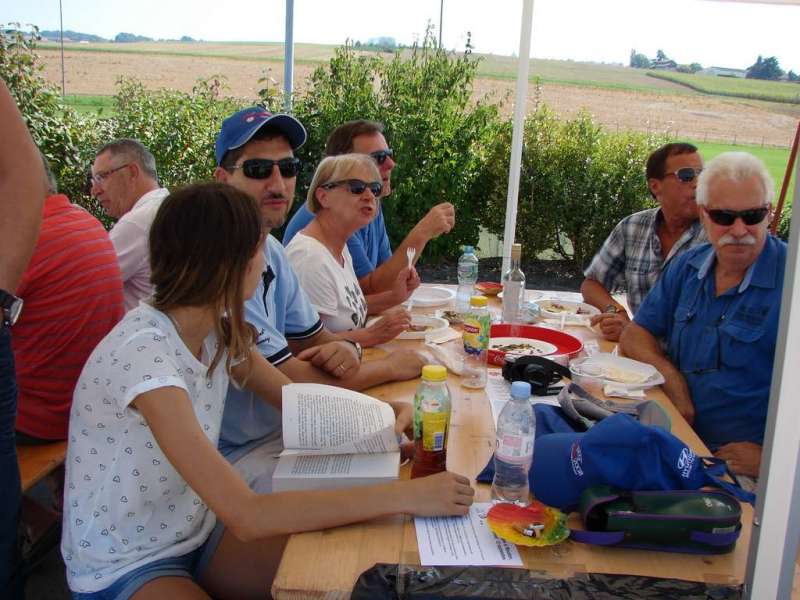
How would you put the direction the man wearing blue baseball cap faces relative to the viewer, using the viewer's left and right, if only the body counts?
facing the viewer and to the right of the viewer

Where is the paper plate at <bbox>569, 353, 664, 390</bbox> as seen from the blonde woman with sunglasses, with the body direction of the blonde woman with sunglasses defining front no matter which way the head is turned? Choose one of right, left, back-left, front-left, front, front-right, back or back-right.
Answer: front

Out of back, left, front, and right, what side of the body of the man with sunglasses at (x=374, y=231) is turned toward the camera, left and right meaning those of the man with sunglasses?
right

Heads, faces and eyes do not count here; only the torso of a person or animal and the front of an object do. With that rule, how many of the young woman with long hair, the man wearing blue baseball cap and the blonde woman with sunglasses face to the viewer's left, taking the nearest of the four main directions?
0

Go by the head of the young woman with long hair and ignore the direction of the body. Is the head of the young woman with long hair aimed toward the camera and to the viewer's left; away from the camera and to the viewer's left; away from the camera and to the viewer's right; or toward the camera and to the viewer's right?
away from the camera and to the viewer's right

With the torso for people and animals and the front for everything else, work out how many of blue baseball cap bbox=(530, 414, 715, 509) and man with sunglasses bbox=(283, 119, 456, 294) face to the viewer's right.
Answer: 1

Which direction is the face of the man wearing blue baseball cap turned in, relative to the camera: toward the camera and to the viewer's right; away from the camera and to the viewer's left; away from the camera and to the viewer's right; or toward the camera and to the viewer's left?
toward the camera and to the viewer's right

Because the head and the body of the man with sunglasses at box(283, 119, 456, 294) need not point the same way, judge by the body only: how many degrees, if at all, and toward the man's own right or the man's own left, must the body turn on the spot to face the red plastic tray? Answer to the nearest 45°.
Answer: approximately 45° to the man's own right

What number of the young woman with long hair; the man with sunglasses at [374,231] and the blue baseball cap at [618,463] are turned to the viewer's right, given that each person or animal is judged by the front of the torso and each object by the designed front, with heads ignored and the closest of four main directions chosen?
2

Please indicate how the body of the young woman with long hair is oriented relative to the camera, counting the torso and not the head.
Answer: to the viewer's right

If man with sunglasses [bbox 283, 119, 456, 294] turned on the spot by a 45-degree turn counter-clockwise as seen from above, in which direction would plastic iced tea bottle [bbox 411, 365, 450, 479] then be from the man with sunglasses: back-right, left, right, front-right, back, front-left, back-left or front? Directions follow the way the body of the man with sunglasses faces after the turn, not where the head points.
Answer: back-right
